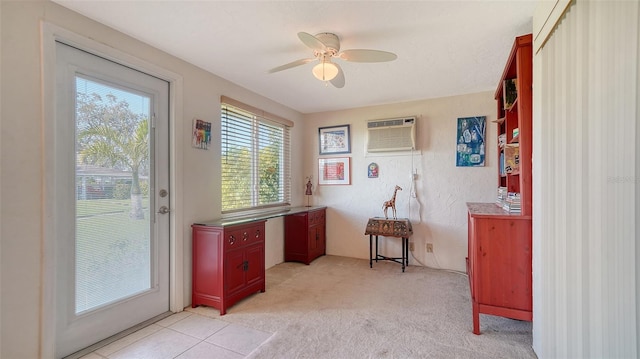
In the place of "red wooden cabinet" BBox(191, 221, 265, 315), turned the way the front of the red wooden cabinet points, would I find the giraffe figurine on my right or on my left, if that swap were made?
on my left

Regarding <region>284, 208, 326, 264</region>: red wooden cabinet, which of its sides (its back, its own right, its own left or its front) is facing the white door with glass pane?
right

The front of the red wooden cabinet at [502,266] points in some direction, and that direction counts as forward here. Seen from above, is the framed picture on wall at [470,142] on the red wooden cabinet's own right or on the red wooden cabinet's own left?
on the red wooden cabinet's own right

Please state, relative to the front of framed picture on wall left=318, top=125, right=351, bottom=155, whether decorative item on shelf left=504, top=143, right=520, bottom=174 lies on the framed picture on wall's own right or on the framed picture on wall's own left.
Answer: on the framed picture on wall's own left

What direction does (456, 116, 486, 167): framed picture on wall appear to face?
toward the camera

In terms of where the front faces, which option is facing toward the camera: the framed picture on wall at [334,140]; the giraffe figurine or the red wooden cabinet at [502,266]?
the framed picture on wall

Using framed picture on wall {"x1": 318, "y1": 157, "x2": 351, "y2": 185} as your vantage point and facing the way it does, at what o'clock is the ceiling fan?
The ceiling fan is roughly at 12 o'clock from the framed picture on wall.

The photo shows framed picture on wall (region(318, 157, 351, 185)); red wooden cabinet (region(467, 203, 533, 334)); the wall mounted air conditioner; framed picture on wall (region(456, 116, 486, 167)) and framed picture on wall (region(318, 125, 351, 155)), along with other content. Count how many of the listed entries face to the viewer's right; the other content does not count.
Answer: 0

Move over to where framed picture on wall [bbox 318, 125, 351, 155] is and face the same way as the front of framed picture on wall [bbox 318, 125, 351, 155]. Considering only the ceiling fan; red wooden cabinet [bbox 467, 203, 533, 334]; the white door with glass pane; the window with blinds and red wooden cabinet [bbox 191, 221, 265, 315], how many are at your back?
0

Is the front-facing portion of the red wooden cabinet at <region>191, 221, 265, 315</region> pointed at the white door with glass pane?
no

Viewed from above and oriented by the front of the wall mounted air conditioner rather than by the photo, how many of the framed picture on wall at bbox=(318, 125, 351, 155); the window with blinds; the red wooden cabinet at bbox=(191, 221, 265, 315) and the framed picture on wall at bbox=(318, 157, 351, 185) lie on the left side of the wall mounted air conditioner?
0

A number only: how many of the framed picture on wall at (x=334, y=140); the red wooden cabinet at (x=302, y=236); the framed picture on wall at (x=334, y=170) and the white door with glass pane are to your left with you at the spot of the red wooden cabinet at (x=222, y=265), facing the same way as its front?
3

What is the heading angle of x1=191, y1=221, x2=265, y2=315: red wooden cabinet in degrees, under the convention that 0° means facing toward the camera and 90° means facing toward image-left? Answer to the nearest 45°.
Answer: approximately 315°

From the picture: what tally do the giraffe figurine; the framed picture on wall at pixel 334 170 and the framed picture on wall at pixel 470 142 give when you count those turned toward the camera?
2

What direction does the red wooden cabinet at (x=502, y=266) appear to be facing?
to the viewer's left

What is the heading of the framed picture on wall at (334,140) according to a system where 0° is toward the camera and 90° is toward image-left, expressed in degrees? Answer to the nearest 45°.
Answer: approximately 0°

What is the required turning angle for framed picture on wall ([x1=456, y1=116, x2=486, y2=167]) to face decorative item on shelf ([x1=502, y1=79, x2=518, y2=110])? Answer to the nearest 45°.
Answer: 0° — it already faces it
